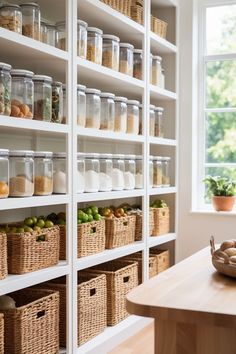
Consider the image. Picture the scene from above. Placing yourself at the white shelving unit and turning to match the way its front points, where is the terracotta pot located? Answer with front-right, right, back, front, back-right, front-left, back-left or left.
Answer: left

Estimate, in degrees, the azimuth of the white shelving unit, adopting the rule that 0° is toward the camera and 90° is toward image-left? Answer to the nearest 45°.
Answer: approximately 315°
